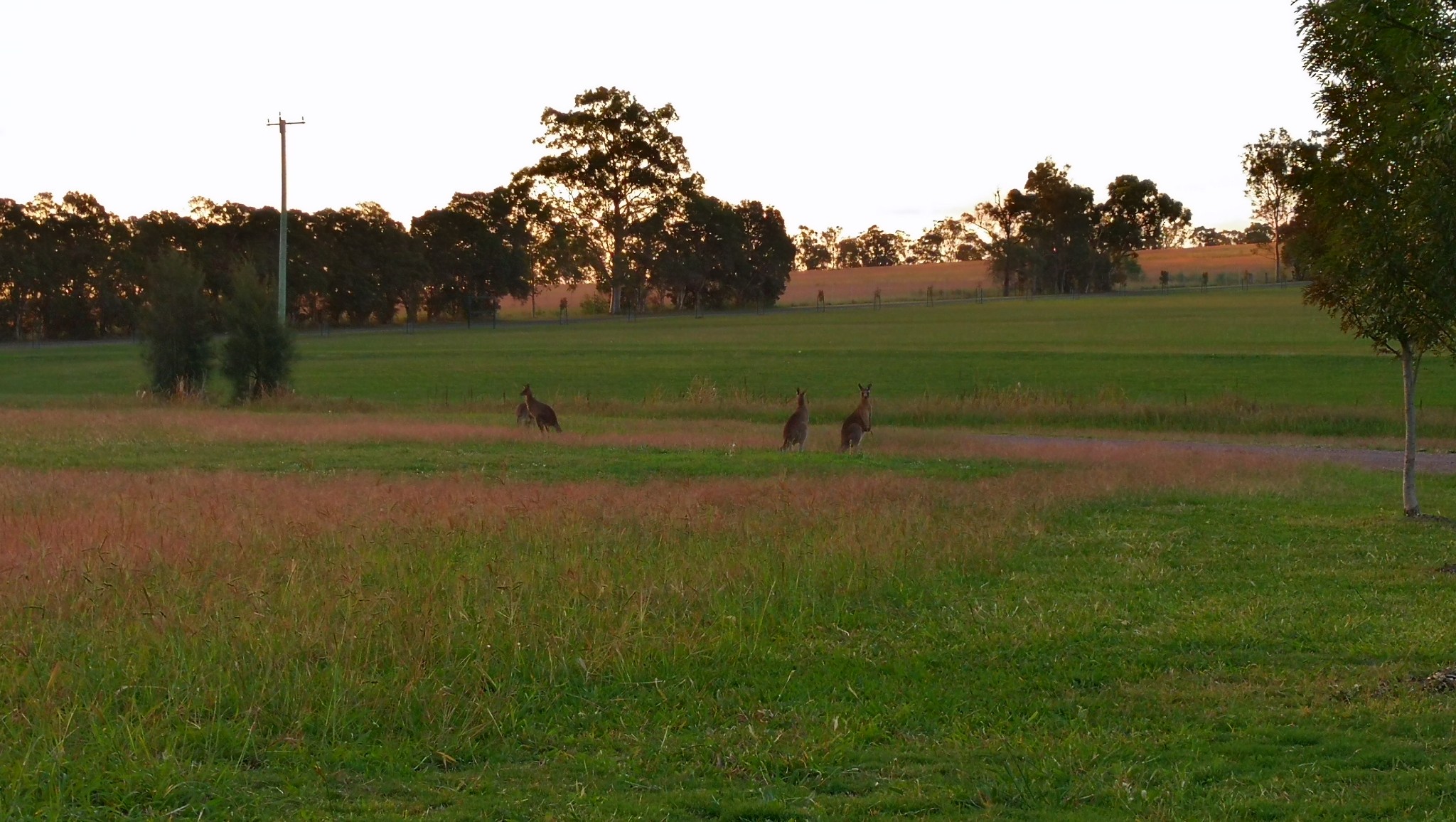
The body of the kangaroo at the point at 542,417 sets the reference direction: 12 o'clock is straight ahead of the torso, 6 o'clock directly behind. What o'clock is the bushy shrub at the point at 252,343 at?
The bushy shrub is roughly at 2 o'clock from the kangaroo.

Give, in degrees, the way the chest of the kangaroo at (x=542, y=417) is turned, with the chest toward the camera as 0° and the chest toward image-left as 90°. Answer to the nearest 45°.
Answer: approximately 90°

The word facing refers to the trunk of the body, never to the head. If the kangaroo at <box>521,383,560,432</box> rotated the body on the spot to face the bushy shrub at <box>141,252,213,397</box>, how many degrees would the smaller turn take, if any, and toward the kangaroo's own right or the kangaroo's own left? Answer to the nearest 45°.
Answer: approximately 45° to the kangaroo's own right

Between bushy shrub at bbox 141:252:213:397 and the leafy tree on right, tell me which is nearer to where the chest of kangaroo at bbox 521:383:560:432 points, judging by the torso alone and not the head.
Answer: the bushy shrub

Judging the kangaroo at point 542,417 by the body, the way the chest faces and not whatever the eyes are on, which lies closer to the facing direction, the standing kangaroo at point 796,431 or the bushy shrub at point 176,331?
the bushy shrub

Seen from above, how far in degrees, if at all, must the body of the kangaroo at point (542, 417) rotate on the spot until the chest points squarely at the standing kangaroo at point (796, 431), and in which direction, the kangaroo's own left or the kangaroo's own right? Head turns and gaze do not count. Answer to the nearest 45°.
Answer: approximately 135° to the kangaroo's own left

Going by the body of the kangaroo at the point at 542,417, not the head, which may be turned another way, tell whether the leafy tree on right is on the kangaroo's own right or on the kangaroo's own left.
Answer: on the kangaroo's own left
